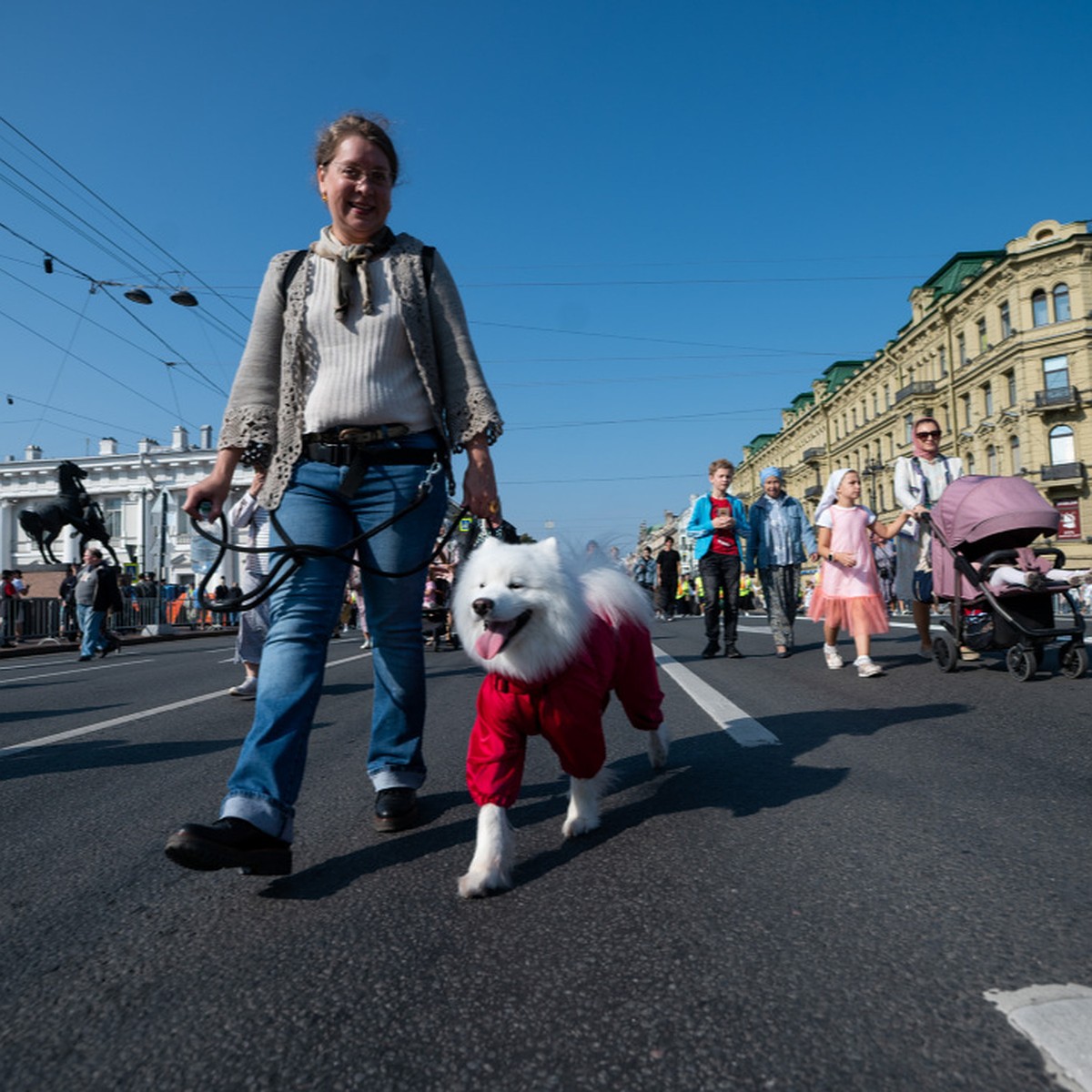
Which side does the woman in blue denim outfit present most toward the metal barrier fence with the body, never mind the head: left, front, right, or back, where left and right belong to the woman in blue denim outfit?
right

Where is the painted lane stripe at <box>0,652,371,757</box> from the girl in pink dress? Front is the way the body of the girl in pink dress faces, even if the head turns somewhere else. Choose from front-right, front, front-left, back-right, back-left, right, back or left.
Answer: right

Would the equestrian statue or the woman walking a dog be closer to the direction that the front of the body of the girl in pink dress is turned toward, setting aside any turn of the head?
the woman walking a dog

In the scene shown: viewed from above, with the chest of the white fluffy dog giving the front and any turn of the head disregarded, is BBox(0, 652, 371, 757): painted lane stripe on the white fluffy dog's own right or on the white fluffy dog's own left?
on the white fluffy dog's own right

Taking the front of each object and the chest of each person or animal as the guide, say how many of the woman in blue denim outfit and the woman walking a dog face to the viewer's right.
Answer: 0

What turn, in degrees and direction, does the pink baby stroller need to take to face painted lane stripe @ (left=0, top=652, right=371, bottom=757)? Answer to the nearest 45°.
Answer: approximately 90° to its right

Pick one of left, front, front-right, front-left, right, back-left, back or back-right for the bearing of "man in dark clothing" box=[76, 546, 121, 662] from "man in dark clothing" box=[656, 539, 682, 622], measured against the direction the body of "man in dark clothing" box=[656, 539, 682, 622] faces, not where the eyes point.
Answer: front-right

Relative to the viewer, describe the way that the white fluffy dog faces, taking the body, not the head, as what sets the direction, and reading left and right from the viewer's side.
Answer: facing the viewer and to the left of the viewer
